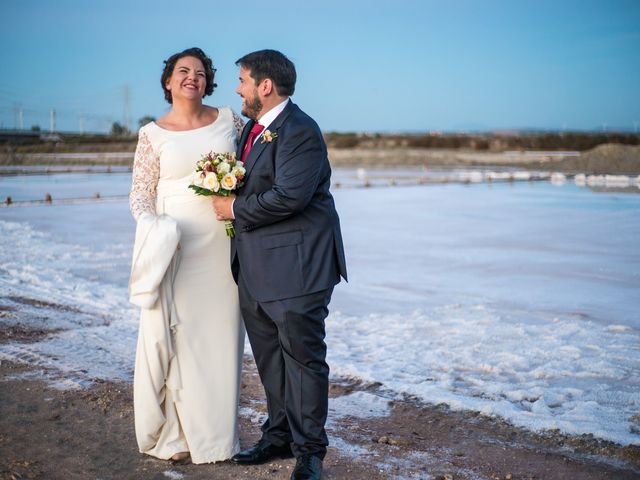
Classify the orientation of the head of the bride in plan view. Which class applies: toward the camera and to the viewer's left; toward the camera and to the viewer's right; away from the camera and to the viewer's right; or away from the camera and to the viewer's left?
toward the camera and to the viewer's right

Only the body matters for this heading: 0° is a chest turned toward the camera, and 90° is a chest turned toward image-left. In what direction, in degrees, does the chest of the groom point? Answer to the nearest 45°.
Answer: approximately 45°

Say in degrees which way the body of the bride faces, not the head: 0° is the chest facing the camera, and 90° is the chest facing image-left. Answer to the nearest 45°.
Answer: approximately 0°

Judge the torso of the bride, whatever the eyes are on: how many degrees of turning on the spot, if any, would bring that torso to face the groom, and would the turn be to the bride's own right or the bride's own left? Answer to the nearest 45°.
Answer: approximately 45° to the bride's own left

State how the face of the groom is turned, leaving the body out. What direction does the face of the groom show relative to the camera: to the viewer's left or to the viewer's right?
to the viewer's left

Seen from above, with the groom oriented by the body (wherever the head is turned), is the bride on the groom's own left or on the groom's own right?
on the groom's own right

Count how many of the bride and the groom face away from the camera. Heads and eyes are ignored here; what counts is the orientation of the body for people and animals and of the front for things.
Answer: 0
